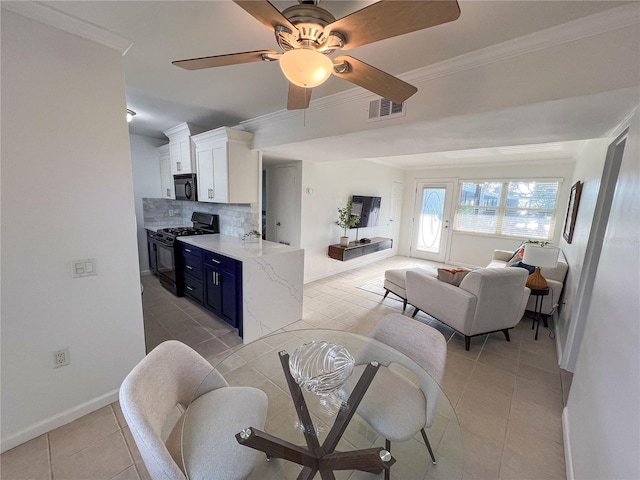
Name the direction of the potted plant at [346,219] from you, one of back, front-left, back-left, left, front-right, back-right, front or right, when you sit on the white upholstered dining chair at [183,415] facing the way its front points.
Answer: left

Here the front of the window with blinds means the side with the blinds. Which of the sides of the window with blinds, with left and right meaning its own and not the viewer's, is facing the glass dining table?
front

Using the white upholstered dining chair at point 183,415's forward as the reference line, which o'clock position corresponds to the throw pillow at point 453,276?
The throw pillow is roughly at 10 o'clock from the white upholstered dining chair.

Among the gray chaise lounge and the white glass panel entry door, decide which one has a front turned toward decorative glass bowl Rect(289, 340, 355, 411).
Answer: the white glass panel entry door

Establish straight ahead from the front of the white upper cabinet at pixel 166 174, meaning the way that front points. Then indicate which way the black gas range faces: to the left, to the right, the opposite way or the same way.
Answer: the same way

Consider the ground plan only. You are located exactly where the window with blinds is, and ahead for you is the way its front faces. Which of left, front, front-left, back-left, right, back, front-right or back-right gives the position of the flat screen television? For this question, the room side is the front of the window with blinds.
front-right

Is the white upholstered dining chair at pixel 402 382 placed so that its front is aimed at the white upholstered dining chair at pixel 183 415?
yes

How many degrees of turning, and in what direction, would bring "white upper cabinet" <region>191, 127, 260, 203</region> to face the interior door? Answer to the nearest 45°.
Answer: approximately 180°

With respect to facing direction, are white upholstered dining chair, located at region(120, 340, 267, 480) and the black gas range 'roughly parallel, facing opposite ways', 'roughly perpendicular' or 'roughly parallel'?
roughly perpendicular

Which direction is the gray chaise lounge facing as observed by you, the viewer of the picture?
facing away from the viewer and to the left of the viewer

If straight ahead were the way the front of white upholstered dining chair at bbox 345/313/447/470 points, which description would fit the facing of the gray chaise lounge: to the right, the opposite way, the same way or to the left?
to the right

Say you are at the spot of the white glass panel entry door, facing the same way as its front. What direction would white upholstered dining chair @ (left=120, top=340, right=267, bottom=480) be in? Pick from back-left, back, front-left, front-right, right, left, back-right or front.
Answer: front

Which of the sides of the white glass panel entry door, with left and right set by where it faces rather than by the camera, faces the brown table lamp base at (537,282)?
front

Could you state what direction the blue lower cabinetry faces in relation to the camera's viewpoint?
facing the viewer and to the left of the viewer

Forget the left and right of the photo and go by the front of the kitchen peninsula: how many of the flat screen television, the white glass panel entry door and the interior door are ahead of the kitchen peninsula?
0

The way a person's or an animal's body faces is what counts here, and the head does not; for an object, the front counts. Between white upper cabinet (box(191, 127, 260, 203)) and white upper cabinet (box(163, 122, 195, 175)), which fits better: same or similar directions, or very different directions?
same or similar directions

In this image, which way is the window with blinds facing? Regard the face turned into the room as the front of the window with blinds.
toward the camera

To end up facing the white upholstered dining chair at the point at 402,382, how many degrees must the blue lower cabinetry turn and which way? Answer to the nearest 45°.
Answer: approximately 90° to its left

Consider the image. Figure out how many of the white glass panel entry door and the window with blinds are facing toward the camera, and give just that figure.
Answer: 2

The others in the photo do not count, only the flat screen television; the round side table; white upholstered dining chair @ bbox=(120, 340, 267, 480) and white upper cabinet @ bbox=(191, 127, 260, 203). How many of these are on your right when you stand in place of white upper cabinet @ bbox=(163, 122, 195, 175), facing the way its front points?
0

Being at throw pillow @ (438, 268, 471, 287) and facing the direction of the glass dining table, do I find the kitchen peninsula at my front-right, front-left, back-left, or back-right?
front-right

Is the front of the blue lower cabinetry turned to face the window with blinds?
no

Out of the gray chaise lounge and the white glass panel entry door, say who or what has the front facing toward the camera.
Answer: the white glass panel entry door
